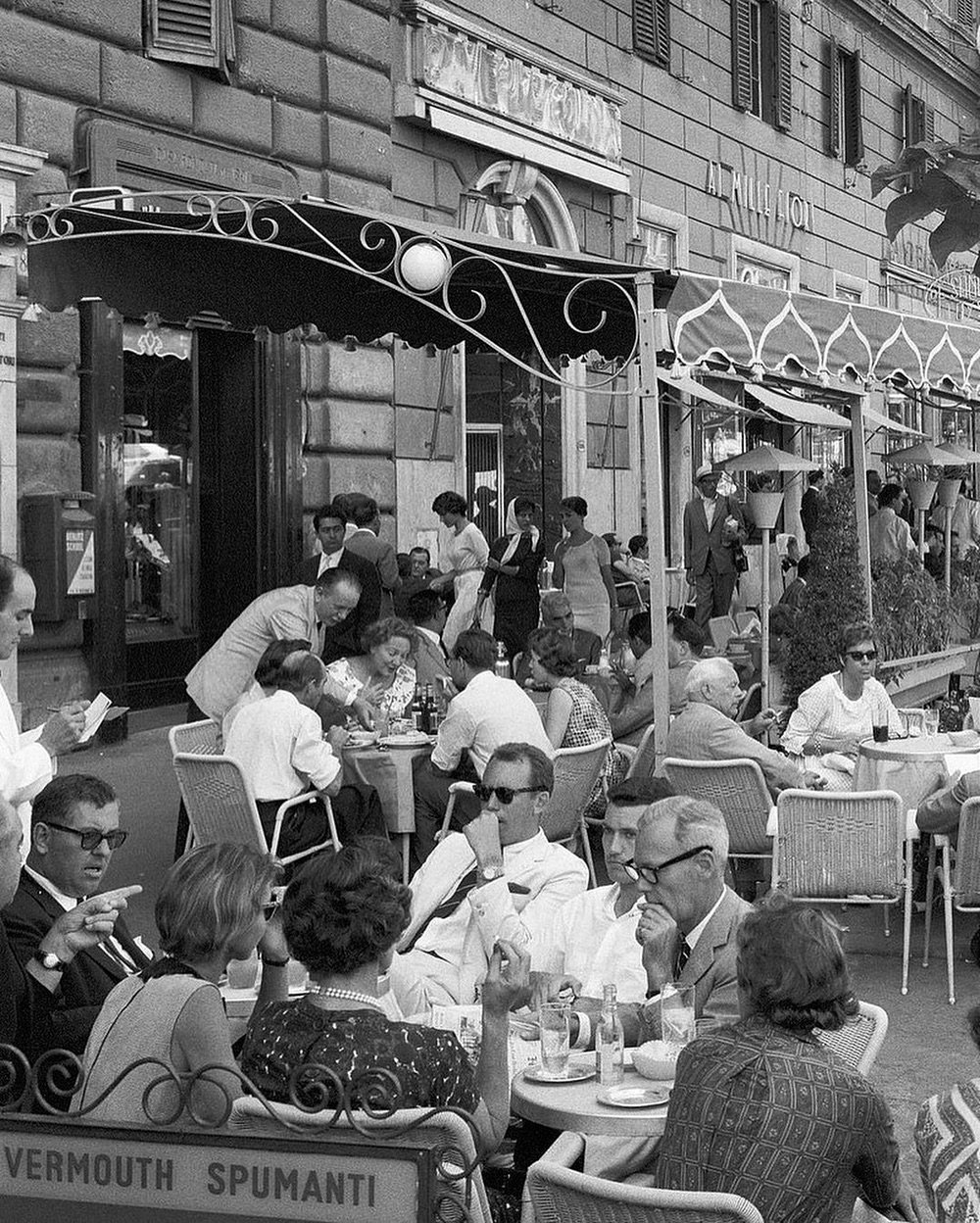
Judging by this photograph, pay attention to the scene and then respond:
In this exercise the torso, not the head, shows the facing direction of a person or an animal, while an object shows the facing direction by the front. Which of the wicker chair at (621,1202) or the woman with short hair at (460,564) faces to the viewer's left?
the woman with short hair

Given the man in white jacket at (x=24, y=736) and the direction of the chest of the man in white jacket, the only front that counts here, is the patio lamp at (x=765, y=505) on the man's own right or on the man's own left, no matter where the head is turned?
on the man's own left

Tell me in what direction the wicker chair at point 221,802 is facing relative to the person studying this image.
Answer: facing away from the viewer and to the right of the viewer

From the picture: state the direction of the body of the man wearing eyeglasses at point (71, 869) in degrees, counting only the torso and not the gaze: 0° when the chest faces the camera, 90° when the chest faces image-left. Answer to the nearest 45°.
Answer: approximately 315°

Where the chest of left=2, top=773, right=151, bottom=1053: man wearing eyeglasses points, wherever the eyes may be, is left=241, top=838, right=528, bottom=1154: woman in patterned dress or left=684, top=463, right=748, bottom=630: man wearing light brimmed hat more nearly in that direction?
the woman in patterned dress

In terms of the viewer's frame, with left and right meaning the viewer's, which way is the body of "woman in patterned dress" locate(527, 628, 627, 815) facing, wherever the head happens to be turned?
facing away from the viewer and to the left of the viewer

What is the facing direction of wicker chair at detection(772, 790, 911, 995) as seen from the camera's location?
facing away from the viewer

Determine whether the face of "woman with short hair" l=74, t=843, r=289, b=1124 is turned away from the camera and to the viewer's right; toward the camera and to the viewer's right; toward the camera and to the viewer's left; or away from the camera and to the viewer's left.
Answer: away from the camera and to the viewer's right

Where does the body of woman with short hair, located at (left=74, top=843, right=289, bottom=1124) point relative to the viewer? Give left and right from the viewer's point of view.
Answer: facing away from the viewer and to the right of the viewer

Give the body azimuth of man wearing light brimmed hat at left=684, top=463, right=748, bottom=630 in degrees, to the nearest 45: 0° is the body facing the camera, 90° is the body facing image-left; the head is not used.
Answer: approximately 0°

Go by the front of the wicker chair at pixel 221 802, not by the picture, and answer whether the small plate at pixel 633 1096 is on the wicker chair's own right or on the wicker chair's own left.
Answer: on the wicker chair's own right

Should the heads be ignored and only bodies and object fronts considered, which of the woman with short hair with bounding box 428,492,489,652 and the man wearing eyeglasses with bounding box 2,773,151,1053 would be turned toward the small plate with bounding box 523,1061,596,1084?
the man wearing eyeglasses
